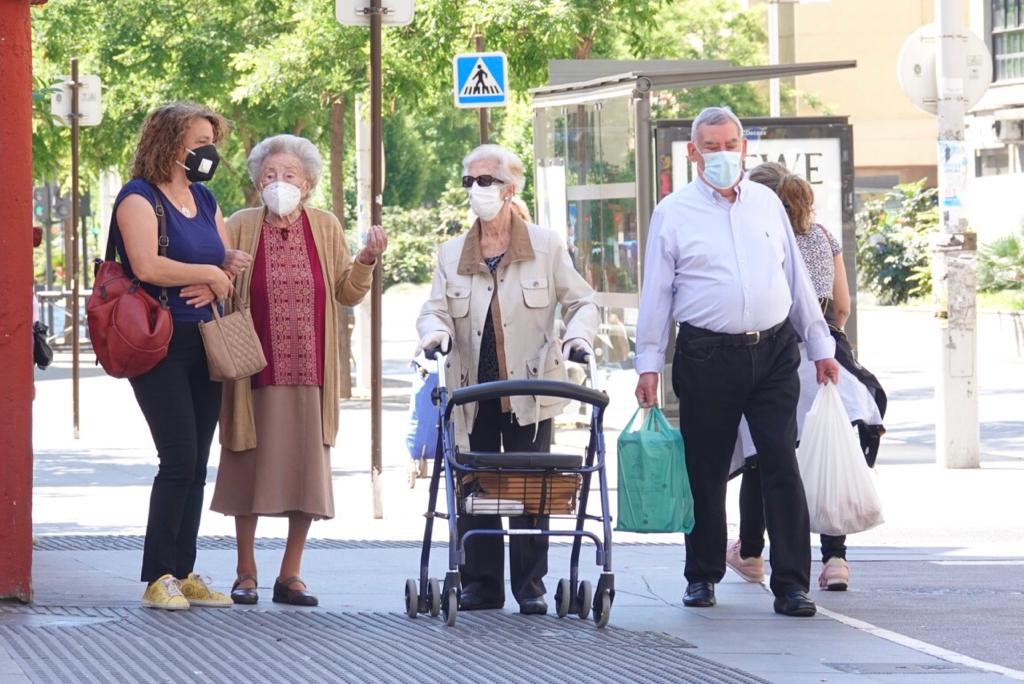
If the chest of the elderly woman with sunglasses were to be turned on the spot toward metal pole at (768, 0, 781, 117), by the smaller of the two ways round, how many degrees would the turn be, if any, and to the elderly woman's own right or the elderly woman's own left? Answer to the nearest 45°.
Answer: approximately 180°

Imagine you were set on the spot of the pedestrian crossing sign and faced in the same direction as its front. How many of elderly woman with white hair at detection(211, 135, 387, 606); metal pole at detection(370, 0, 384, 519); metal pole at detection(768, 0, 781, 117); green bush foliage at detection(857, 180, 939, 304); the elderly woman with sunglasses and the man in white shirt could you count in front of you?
4

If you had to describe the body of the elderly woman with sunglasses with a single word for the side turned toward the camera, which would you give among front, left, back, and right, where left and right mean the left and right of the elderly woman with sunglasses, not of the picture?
front

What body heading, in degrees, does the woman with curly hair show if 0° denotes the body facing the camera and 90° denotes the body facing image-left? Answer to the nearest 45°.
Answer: approximately 315°

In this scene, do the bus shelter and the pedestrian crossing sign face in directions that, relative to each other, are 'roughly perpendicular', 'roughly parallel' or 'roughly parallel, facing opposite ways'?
roughly perpendicular

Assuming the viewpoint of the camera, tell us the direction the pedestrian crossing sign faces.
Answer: facing the viewer

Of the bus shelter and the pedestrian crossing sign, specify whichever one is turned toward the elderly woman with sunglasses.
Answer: the pedestrian crossing sign

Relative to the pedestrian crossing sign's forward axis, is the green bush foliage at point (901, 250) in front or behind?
behind

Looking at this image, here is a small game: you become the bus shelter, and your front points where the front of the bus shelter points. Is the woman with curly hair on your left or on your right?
on your right

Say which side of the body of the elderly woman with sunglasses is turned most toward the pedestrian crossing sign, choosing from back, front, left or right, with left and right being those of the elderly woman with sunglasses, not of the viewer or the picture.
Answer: back

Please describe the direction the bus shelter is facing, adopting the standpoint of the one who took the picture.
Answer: facing to the right of the viewer

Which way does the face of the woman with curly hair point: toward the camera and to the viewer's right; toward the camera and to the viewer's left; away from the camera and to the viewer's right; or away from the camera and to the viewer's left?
toward the camera and to the viewer's right

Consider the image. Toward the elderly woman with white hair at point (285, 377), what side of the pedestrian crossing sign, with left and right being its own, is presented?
front

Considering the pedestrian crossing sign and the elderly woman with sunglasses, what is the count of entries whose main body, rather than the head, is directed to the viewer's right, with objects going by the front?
0
